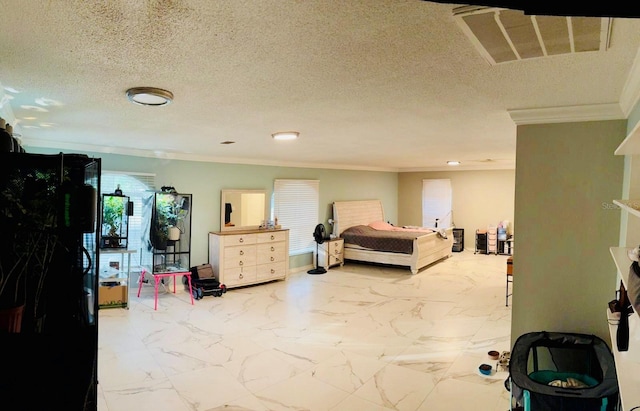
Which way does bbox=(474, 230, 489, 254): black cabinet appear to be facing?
toward the camera

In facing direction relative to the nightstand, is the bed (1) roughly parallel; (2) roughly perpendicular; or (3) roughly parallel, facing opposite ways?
roughly parallel

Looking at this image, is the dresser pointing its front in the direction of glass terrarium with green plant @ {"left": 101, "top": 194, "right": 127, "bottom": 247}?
no

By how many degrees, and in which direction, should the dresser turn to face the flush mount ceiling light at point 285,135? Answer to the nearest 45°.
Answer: approximately 45° to its right

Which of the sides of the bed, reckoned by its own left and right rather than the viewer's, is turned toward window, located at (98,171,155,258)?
right

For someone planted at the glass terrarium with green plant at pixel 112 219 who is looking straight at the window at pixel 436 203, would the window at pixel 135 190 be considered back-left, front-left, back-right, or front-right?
front-left

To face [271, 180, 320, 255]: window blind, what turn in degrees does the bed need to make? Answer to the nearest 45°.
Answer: approximately 90° to its right

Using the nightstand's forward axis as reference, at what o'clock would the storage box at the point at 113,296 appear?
The storage box is roughly at 3 o'clock from the nightstand.

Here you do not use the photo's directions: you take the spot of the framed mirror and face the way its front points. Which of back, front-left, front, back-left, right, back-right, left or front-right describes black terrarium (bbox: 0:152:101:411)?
front-right

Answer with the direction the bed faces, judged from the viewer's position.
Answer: facing the viewer and to the right of the viewer

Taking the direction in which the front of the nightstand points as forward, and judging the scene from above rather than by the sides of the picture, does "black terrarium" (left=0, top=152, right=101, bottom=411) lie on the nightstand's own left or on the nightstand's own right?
on the nightstand's own right

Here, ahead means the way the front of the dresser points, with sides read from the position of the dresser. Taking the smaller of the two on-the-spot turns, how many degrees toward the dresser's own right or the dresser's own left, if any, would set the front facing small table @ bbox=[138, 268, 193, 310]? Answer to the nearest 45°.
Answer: approximately 90° to the dresser's own right

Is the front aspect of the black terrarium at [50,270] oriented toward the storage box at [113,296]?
no

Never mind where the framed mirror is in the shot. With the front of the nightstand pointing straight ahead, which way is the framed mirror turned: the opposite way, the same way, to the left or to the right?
the same way

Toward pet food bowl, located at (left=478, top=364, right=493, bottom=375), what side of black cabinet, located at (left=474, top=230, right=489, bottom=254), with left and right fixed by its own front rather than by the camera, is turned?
front

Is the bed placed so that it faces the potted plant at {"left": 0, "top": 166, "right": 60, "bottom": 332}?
no

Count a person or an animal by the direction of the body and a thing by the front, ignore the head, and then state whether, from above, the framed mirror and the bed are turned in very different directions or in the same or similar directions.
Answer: same or similar directions
